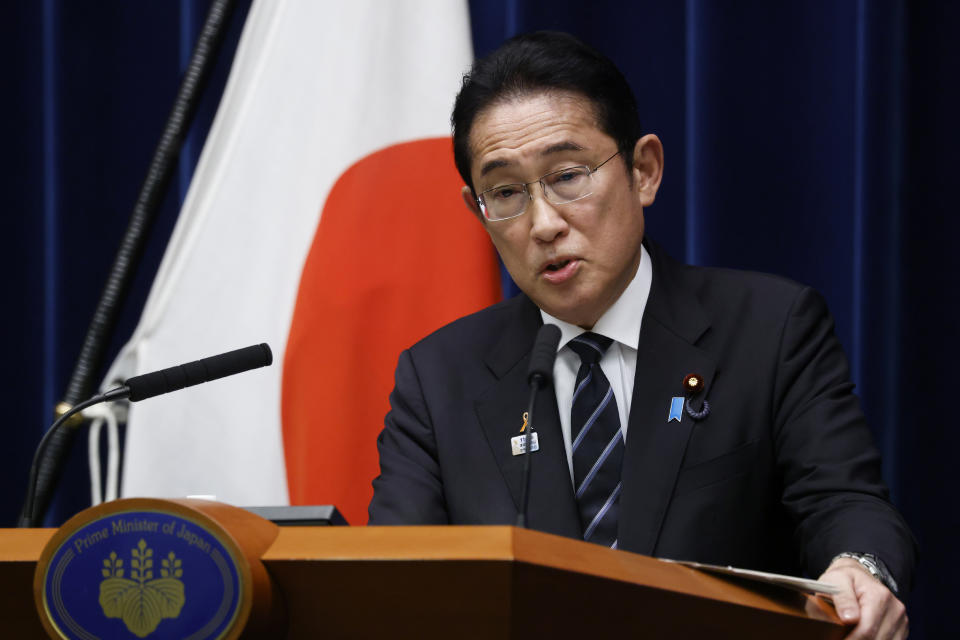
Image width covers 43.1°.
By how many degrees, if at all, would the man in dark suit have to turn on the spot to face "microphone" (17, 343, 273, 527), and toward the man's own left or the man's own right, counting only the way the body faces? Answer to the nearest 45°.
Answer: approximately 45° to the man's own right

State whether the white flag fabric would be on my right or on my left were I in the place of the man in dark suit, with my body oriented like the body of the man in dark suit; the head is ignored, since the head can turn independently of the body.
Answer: on my right

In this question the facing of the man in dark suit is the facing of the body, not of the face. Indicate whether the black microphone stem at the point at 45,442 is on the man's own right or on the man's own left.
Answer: on the man's own right

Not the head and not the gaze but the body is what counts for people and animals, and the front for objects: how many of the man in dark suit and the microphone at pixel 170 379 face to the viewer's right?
1

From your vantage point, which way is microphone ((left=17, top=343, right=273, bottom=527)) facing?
to the viewer's right

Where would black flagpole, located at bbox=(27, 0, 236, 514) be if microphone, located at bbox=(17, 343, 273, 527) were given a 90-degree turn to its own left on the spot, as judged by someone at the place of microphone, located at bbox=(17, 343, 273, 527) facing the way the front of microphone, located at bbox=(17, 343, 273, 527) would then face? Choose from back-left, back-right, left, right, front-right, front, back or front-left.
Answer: front

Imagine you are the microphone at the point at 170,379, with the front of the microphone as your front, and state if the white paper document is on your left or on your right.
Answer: on your right

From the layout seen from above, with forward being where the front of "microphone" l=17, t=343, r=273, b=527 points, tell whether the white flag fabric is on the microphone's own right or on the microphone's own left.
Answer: on the microphone's own left

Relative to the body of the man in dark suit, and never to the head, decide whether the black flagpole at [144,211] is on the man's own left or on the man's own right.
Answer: on the man's own right
